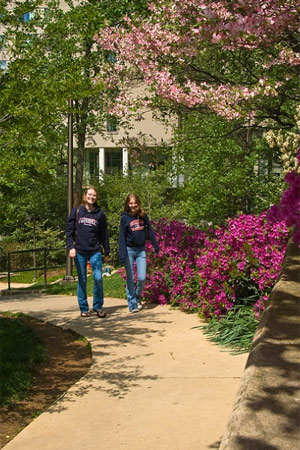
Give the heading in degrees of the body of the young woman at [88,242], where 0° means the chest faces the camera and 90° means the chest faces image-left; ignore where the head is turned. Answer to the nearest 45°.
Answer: approximately 0°

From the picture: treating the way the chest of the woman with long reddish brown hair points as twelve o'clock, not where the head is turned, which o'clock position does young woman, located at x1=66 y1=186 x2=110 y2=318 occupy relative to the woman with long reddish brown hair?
The young woman is roughly at 2 o'clock from the woman with long reddish brown hair.

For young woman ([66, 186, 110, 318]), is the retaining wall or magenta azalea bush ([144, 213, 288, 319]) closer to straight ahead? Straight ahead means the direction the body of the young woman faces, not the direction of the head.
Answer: the retaining wall

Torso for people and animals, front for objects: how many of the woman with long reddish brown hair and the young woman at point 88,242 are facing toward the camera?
2

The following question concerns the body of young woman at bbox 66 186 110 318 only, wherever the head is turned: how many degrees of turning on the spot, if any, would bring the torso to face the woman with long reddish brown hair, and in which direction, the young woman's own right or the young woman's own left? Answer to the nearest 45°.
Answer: approximately 135° to the young woman's own left
